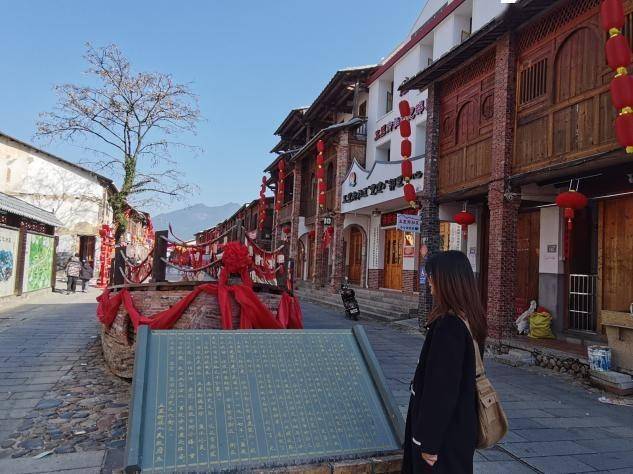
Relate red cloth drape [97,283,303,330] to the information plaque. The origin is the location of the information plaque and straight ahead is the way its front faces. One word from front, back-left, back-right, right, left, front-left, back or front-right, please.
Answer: back

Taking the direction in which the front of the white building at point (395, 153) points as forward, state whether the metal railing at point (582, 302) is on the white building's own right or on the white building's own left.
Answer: on the white building's own left

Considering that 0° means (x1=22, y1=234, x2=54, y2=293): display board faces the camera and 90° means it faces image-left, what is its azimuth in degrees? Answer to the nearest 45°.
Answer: approximately 315°

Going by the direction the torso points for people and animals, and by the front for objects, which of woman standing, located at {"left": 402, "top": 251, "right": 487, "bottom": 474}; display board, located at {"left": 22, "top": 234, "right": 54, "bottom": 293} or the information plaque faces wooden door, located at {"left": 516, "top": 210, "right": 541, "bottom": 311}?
the display board

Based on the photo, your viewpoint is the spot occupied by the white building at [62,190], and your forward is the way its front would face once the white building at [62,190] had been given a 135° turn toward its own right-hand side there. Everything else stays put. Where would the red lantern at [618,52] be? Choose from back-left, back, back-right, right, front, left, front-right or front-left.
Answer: left

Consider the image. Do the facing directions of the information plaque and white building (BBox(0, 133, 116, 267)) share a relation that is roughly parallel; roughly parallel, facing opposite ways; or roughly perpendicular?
roughly perpendicular

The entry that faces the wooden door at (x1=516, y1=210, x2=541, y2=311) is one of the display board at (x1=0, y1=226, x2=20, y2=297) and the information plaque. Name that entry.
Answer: the display board

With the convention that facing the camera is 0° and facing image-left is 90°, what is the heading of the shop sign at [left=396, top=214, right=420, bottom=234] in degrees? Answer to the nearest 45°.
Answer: approximately 0°

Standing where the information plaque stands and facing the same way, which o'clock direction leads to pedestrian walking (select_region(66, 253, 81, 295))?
The pedestrian walking is roughly at 5 o'clock from the information plaque.

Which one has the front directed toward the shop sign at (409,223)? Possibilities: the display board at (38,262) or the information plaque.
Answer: the display board

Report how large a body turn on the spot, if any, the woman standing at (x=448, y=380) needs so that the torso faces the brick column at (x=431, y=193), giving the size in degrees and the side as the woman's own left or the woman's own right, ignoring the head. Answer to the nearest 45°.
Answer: approximately 90° to the woman's own right

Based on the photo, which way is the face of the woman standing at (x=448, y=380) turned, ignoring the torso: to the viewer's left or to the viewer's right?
to the viewer's left

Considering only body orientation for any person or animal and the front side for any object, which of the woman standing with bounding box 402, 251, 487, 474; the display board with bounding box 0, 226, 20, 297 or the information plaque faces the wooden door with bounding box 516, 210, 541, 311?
the display board

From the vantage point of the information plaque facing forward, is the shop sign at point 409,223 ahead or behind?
behind
